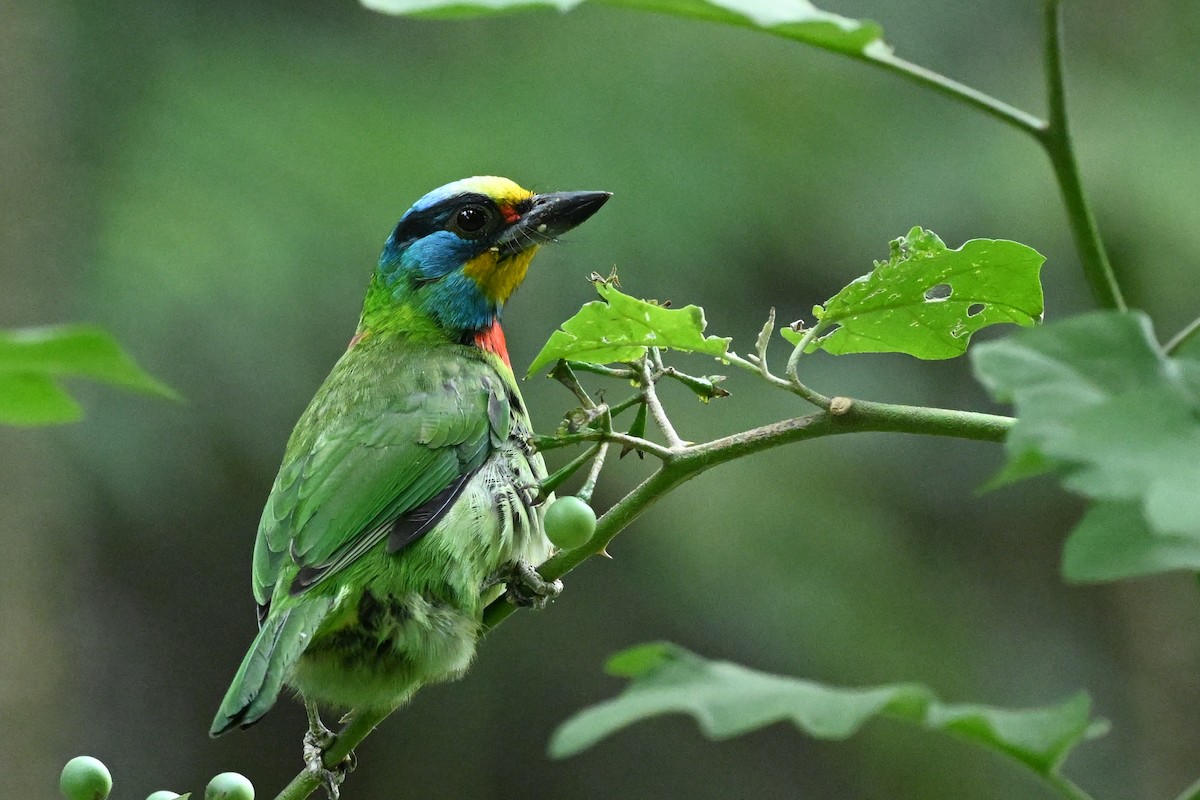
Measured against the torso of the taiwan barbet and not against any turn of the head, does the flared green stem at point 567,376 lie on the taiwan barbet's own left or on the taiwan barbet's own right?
on the taiwan barbet's own right

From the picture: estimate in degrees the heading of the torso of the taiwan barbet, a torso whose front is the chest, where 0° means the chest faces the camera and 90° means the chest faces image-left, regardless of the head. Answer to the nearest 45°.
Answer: approximately 270°

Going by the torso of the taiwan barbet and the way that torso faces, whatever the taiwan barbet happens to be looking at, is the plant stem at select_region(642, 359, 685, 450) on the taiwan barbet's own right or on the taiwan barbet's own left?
on the taiwan barbet's own right

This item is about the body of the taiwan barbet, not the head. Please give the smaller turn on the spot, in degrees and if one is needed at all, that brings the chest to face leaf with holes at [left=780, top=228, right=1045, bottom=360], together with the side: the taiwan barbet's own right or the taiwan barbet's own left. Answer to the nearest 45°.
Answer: approximately 45° to the taiwan barbet's own right
